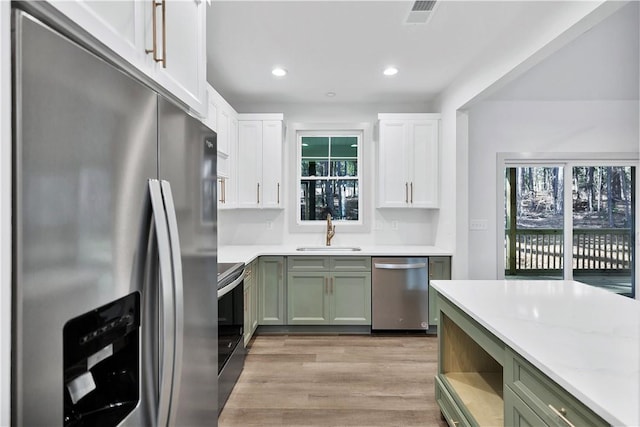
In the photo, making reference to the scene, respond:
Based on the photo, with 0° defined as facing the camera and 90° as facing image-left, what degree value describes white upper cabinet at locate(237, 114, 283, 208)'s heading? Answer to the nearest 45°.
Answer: approximately 0°

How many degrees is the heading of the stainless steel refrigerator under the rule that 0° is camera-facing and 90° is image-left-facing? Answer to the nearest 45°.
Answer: approximately 315°

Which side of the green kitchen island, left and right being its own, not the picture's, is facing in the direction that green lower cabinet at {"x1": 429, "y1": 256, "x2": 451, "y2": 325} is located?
right

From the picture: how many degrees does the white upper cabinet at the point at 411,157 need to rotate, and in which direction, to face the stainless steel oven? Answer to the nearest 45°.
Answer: approximately 45° to its right

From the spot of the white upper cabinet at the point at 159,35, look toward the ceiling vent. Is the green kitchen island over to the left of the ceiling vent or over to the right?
right

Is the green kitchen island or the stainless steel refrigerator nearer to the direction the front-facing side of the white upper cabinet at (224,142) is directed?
the green kitchen island
